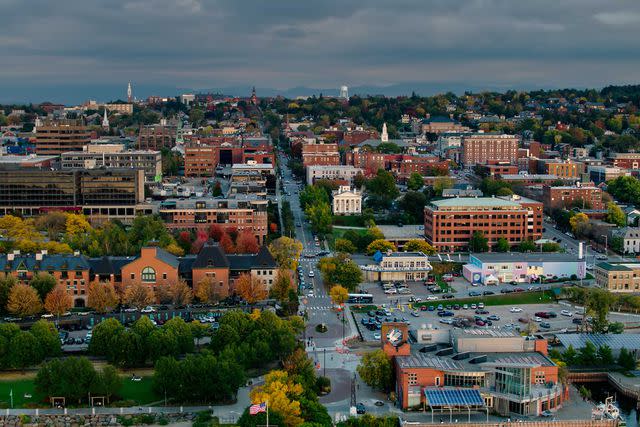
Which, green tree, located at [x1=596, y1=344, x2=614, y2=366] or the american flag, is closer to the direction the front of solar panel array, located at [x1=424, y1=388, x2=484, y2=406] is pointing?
the american flag

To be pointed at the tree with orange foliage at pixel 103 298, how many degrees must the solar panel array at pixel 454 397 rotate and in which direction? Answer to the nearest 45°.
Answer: approximately 135° to its right

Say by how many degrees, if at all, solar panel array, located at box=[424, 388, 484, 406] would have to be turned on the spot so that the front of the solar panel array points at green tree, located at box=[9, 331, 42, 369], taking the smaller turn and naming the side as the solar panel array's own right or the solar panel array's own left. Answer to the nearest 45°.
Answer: approximately 90° to the solar panel array's own right

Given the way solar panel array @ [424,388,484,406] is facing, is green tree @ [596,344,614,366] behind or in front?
behind

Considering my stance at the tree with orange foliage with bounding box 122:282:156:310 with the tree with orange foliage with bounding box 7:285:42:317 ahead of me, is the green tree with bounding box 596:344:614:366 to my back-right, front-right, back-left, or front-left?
back-left

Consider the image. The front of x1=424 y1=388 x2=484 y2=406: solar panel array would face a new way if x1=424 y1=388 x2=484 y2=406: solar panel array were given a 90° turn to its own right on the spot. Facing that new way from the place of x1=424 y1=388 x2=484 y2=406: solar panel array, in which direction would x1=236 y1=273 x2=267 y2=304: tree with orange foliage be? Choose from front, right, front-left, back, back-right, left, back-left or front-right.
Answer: front-right

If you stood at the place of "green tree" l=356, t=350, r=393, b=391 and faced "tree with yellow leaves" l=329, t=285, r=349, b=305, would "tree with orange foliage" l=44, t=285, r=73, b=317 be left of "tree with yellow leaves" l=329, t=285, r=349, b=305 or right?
left

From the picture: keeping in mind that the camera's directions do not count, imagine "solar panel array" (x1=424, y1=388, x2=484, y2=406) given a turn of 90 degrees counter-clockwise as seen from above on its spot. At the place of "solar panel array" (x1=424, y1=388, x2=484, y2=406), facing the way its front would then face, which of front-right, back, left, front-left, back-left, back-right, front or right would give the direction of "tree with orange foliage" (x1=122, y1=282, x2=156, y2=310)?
back-left

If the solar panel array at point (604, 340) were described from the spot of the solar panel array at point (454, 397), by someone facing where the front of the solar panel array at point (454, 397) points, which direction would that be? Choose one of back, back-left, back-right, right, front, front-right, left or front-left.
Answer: back-left

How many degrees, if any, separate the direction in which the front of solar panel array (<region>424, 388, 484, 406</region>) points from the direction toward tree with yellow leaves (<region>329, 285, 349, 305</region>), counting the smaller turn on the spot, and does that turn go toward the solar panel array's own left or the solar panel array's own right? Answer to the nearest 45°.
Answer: approximately 135° to the solar panel array's own right

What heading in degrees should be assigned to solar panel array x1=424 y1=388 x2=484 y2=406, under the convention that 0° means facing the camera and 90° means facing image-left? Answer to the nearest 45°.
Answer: approximately 0°

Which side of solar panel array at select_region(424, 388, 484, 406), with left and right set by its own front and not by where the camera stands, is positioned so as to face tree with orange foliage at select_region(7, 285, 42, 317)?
right

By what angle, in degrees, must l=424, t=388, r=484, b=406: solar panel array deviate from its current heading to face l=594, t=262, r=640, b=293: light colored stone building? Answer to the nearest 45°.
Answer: approximately 135° to its left

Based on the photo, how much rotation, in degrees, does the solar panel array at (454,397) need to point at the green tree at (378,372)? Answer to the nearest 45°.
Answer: approximately 135° to its right
